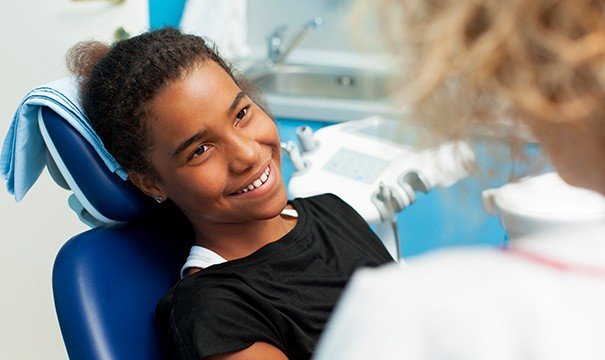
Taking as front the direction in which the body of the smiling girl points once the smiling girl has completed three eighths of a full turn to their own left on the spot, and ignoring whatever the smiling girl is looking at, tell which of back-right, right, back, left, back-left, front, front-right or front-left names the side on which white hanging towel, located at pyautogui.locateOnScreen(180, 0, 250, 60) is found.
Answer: front

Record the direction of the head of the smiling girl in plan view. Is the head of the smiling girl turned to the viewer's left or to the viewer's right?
to the viewer's right

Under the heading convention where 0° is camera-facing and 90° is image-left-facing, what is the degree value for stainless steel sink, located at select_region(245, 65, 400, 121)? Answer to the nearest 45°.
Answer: approximately 0°

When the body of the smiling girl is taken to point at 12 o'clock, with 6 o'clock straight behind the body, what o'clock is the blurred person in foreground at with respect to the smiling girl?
The blurred person in foreground is roughly at 1 o'clock from the smiling girl.

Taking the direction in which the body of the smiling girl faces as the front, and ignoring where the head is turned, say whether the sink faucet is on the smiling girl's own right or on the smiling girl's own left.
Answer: on the smiling girl's own left

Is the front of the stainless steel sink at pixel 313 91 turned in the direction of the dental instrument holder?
yes

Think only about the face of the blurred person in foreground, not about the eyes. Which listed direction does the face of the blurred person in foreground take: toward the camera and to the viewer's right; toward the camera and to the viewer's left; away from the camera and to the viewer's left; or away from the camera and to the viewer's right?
away from the camera and to the viewer's left
